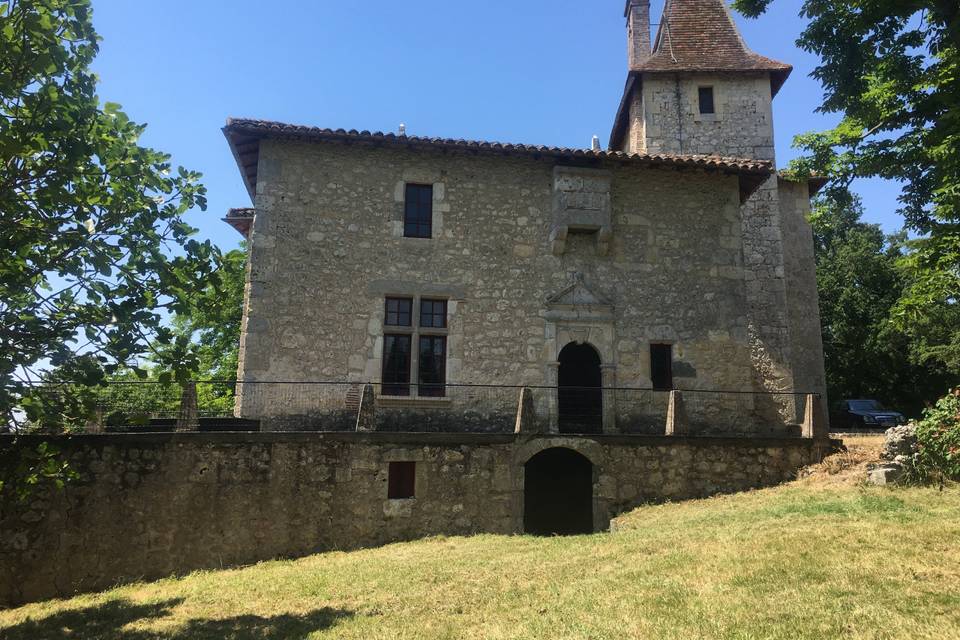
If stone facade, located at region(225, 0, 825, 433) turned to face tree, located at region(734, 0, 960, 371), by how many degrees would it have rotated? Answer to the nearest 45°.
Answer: approximately 45° to its left

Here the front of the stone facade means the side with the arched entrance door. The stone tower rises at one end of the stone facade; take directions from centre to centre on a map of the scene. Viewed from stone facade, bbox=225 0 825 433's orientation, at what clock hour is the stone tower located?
The stone tower is roughly at 8 o'clock from the stone facade.

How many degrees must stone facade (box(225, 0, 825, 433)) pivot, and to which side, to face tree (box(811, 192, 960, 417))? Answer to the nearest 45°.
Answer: approximately 135° to its left

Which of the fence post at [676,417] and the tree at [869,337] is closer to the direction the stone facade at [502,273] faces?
the fence post

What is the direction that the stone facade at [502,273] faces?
toward the camera

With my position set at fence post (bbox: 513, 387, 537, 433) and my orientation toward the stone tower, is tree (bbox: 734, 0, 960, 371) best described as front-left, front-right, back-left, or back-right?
front-right

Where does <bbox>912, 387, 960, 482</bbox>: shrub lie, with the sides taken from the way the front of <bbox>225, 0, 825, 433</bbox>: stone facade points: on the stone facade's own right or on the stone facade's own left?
on the stone facade's own left

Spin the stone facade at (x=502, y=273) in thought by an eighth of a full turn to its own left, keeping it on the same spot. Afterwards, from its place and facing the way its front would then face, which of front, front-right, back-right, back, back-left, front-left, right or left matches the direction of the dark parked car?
left

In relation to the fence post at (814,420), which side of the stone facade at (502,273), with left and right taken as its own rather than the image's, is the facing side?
left
